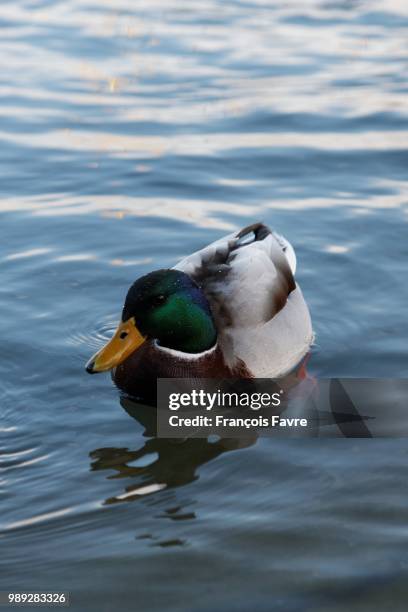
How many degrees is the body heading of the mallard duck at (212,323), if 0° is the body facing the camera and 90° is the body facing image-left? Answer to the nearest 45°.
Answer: approximately 45°
